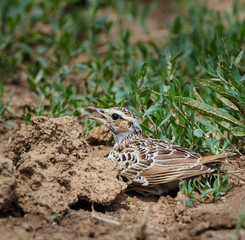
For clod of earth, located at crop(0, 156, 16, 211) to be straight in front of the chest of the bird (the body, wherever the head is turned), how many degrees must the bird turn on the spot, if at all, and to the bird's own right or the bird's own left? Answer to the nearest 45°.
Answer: approximately 45° to the bird's own left

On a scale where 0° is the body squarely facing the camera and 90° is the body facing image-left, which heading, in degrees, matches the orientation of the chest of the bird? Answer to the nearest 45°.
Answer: approximately 90°

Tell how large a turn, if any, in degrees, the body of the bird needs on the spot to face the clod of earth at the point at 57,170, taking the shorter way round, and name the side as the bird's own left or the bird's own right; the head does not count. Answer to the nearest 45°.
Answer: approximately 45° to the bird's own left
